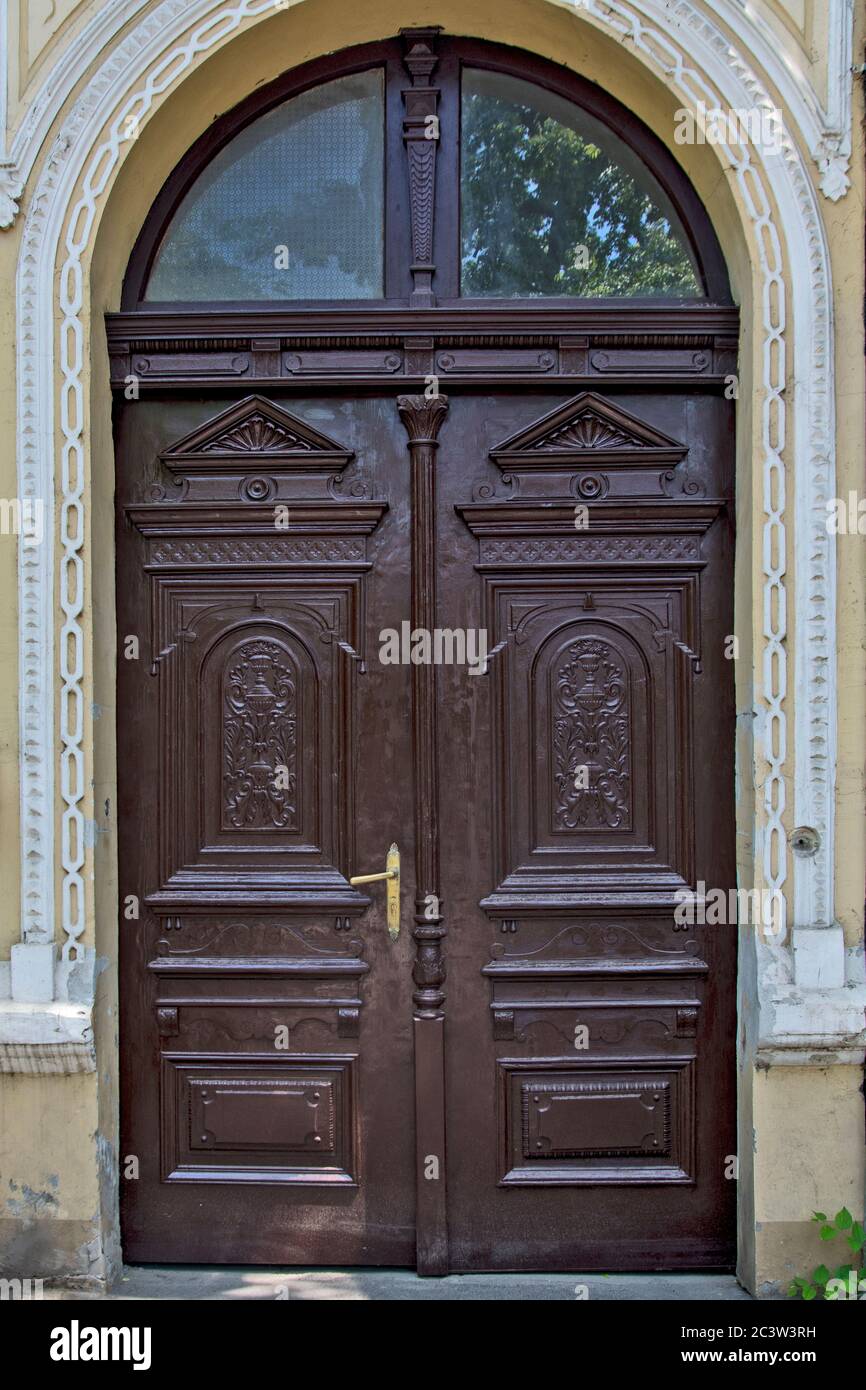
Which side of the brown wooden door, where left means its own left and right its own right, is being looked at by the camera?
front
